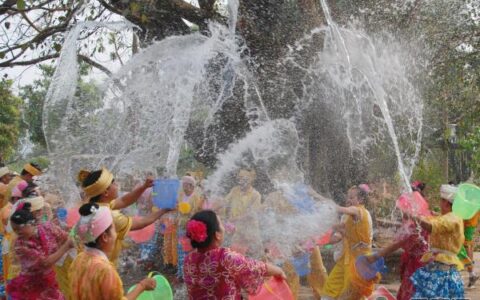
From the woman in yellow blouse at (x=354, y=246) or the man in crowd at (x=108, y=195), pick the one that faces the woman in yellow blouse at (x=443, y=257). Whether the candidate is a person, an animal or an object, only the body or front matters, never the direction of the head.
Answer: the man in crowd

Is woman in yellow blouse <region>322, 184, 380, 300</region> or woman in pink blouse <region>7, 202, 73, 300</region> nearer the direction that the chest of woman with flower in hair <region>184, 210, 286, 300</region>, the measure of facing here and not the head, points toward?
the woman in yellow blouse

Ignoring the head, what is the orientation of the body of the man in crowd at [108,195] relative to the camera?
to the viewer's right

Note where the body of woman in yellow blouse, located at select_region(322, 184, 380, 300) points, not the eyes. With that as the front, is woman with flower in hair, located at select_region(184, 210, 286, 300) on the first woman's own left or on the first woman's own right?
on the first woman's own left

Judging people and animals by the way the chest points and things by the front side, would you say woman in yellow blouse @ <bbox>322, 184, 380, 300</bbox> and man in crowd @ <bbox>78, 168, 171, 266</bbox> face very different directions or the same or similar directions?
very different directions

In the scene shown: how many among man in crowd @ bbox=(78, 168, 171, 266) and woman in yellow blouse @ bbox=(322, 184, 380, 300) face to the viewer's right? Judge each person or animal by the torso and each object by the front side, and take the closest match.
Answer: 1

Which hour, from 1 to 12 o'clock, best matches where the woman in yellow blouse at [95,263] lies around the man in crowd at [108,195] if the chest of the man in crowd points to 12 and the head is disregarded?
The woman in yellow blouse is roughly at 3 o'clock from the man in crowd.

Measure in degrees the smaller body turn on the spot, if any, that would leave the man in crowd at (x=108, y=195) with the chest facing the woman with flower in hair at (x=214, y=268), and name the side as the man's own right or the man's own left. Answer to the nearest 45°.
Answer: approximately 45° to the man's own right

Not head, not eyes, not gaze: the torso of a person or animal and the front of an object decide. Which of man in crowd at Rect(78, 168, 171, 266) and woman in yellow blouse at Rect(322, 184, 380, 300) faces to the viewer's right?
the man in crowd

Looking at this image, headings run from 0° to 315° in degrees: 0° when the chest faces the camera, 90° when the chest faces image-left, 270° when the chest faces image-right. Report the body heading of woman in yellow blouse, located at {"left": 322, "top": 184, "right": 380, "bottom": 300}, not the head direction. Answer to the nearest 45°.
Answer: approximately 90°
